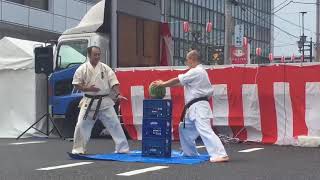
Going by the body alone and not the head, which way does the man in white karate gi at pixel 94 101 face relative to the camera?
toward the camera

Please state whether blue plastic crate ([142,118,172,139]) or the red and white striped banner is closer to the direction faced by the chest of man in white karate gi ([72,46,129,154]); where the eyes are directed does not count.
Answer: the blue plastic crate

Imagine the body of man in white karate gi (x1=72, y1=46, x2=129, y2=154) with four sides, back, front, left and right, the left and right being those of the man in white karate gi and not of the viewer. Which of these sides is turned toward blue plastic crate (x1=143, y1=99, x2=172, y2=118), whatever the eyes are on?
left

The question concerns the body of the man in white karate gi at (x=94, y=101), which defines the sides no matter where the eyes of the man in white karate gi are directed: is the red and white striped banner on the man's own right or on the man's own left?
on the man's own left

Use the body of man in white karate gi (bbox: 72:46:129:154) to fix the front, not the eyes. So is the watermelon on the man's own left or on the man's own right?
on the man's own left

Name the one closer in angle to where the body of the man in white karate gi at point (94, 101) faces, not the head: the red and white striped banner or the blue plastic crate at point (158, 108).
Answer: the blue plastic crate
